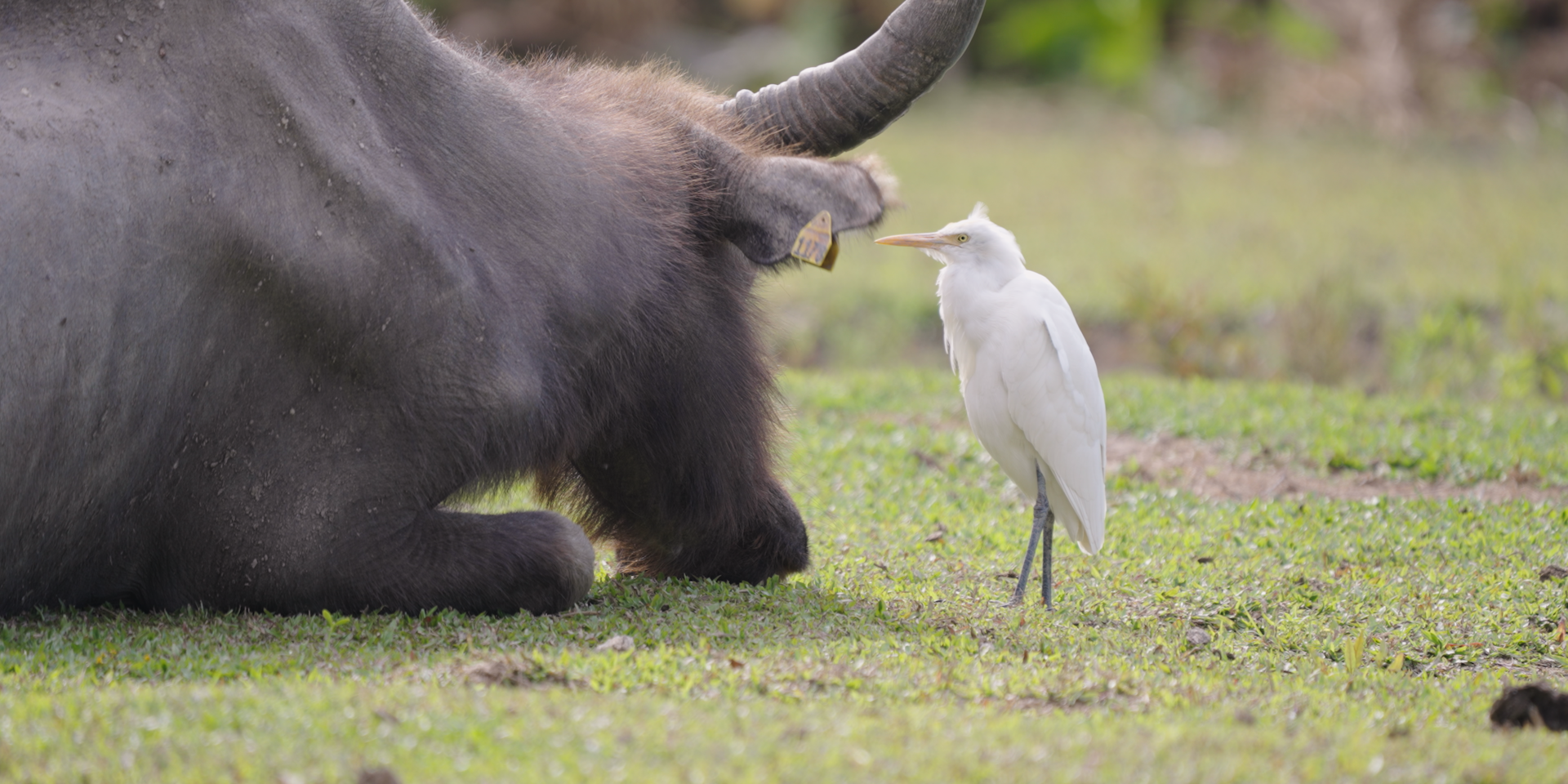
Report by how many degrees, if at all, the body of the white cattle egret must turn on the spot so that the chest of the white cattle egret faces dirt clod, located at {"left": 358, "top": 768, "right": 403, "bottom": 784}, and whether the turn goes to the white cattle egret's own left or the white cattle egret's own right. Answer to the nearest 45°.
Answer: approximately 45° to the white cattle egret's own left

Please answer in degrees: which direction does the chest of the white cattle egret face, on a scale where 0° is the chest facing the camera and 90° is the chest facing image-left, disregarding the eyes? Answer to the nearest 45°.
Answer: approximately 90°

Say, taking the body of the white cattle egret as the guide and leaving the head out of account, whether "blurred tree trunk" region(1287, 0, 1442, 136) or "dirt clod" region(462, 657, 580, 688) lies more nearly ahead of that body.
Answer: the dirt clod

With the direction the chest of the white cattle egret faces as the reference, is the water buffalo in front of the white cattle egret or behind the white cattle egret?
in front

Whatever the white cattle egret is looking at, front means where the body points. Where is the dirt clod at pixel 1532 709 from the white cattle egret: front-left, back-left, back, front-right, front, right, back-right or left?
back-left

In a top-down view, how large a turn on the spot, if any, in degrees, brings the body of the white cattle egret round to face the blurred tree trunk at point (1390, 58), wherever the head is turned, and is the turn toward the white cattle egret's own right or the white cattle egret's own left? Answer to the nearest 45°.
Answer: approximately 90° to the white cattle egret's own right

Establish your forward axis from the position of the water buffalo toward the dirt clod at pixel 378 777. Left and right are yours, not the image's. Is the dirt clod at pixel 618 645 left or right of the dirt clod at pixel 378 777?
left

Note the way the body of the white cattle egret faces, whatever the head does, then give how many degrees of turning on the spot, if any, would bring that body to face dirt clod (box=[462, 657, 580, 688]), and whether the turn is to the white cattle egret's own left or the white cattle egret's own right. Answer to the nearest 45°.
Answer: approximately 45° to the white cattle egret's own left
